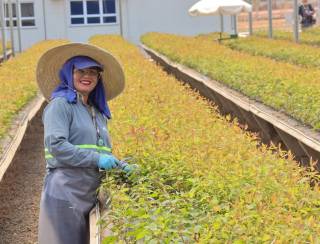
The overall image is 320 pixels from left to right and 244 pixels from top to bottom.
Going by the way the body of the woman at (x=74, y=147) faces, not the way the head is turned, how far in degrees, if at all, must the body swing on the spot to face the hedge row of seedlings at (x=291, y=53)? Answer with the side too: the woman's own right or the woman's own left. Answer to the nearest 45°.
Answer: approximately 135° to the woman's own left

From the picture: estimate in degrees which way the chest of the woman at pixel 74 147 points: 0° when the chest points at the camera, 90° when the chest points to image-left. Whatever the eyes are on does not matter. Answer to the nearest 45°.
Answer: approximately 315°

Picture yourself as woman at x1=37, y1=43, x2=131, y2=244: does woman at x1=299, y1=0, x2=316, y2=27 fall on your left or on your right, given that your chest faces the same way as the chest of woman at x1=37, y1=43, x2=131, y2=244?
on your left

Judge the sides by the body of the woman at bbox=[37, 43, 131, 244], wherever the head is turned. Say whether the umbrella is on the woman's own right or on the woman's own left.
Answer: on the woman's own left

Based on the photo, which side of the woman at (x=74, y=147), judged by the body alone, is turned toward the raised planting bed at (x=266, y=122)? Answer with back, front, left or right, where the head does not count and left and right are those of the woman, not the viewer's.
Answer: left
